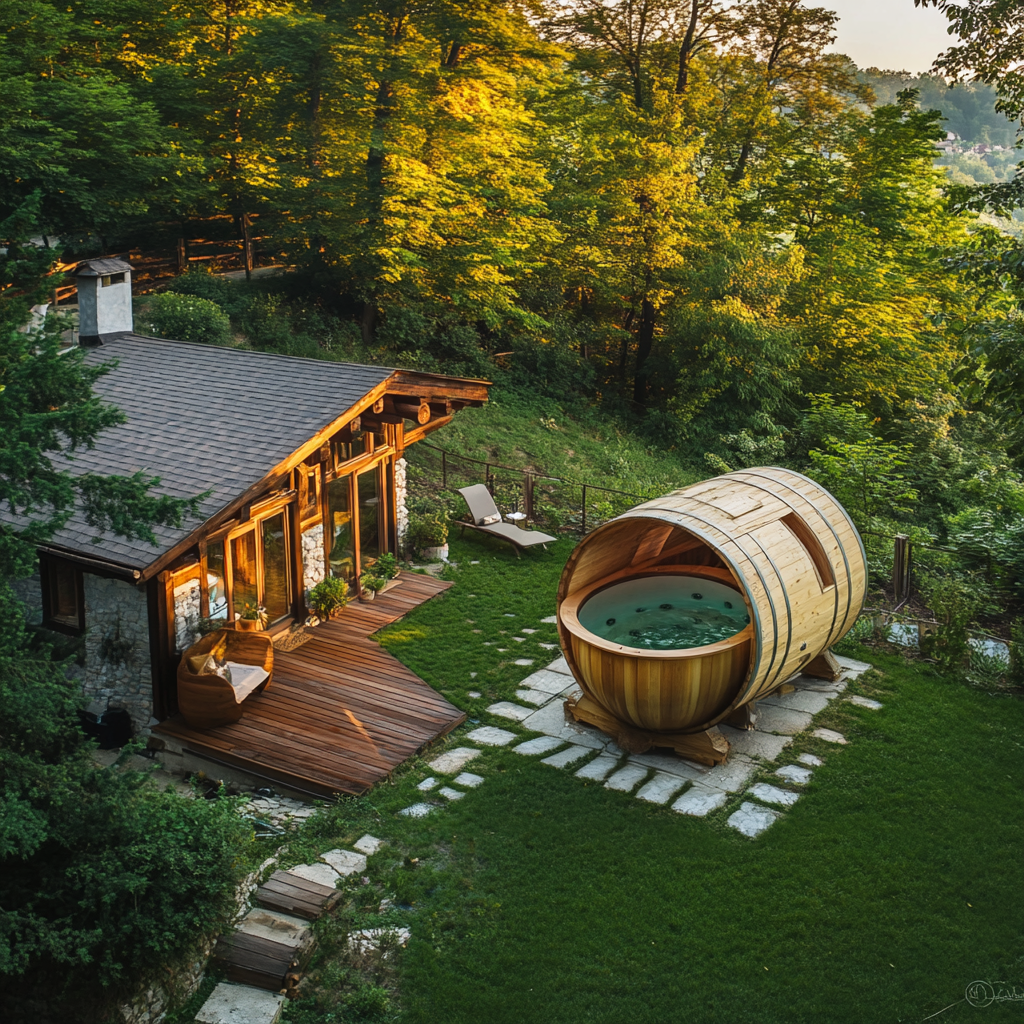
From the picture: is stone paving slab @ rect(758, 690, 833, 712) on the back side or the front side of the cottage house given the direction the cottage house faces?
on the front side

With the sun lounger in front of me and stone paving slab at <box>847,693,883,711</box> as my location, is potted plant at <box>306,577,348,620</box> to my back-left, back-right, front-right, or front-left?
front-left

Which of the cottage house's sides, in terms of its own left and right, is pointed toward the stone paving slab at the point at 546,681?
front

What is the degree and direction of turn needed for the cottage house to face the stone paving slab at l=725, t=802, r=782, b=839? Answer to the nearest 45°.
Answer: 0° — it already faces it

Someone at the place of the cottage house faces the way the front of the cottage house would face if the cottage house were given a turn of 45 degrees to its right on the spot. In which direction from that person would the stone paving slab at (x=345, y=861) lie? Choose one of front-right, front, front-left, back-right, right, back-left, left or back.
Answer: front

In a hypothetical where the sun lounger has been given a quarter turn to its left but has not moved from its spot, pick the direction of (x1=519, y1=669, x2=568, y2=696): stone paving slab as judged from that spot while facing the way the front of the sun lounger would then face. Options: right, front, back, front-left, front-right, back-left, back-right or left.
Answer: back-right

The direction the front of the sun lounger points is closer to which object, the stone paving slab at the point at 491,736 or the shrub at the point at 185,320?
the stone paving slab

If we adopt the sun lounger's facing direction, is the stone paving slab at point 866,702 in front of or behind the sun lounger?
in front

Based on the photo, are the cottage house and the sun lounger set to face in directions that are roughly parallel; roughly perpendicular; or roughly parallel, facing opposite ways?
roughly parallel

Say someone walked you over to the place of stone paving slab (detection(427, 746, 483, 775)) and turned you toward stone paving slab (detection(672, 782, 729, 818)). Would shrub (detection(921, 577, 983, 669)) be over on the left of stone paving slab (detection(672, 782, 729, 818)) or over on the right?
left

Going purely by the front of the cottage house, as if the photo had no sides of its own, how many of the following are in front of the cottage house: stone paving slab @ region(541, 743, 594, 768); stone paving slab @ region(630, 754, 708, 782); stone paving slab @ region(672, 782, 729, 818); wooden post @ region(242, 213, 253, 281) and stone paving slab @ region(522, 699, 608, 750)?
4

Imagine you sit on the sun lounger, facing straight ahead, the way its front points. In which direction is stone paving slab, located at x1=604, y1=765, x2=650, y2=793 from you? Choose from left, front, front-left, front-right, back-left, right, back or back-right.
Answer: front-right

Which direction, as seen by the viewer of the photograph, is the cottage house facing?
facing the viewer and to the right of the viewer

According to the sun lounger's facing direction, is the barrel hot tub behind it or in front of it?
in front

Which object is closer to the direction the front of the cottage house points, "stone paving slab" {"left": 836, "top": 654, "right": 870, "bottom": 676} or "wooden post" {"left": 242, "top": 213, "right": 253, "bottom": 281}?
the stone paving slab

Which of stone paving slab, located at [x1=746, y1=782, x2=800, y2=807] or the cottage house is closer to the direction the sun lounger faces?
the stone paving slab

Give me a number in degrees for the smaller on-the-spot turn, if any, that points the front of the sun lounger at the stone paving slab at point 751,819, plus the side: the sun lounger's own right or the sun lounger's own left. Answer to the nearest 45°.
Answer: approximately 45° to the sun lounger's own right

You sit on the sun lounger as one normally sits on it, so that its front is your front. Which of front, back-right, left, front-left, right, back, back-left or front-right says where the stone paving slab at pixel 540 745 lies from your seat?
front-right

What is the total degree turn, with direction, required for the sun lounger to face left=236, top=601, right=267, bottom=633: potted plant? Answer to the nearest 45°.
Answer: approximately 90° to its right
